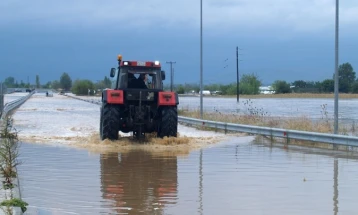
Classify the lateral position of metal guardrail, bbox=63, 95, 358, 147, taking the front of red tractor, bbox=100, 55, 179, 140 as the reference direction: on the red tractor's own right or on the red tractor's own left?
on the red tractor's own right

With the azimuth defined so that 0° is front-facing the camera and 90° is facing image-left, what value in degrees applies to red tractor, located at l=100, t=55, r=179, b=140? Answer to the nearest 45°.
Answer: approximately 180°
